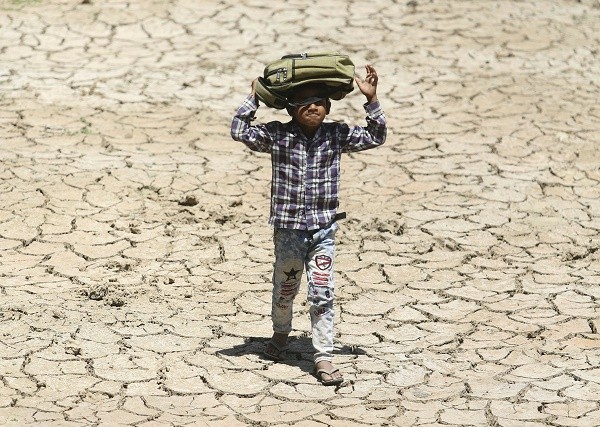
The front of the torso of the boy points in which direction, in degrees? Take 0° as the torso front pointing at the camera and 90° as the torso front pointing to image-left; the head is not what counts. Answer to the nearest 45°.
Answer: approximately 0°
